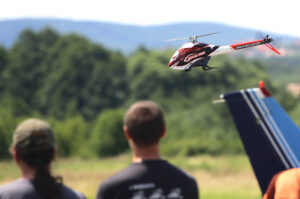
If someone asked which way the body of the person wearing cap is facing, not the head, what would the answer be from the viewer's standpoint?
away from the camera

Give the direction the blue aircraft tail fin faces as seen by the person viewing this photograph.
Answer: facing to the right of the viewer

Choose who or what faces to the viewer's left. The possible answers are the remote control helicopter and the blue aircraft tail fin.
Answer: the remote control helicopter

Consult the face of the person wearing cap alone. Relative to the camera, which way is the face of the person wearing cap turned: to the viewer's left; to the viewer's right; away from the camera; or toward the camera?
away from the camera

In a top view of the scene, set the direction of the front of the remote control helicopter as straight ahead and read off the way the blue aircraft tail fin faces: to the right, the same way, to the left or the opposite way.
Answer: the opposite way

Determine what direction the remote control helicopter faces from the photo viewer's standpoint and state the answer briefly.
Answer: facing to the left of the viewer

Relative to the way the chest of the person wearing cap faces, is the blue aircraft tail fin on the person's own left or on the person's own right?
on the person's own right

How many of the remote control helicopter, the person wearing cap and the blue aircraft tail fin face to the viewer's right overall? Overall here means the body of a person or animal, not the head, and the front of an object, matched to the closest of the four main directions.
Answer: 1

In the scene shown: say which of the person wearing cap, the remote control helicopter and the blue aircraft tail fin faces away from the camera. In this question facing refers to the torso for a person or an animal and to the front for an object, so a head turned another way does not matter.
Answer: the person wearing cap
